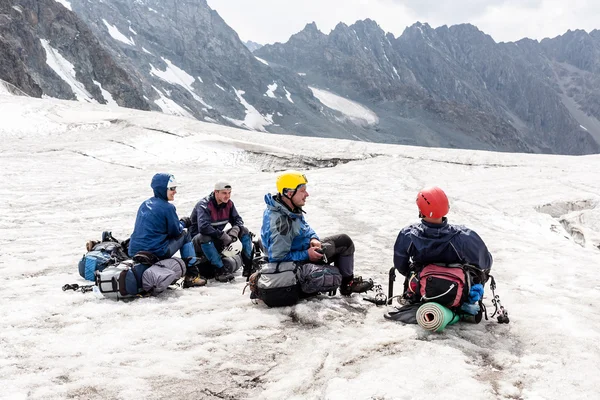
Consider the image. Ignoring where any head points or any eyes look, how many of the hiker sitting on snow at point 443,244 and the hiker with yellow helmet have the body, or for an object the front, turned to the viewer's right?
1

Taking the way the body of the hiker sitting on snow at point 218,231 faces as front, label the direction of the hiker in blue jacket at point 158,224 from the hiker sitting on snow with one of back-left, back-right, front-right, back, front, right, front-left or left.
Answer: right

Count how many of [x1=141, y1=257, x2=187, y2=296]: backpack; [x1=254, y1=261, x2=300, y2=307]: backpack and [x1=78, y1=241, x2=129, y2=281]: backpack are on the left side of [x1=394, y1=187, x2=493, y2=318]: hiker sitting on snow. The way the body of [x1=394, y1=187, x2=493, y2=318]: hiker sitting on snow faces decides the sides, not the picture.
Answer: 3

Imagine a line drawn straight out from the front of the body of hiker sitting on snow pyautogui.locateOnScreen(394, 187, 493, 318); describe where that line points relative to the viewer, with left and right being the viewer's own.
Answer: facing away from the viewer

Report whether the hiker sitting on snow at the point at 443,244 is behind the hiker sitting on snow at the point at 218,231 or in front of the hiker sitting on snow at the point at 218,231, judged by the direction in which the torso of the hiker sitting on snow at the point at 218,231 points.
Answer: in front

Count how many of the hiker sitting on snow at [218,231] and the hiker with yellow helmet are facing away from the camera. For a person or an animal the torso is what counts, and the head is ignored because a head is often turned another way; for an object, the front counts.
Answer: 0

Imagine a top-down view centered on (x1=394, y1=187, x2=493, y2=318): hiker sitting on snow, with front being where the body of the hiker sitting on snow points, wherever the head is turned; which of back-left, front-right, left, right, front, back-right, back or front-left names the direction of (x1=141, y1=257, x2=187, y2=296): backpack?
left

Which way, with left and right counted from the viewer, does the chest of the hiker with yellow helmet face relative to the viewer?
facing to the right of the viewer

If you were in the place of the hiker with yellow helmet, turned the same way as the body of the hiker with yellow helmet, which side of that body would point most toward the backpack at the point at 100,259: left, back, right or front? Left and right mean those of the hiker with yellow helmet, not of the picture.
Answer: back

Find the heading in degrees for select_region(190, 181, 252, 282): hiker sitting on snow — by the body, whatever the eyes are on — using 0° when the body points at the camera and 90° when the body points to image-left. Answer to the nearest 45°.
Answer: approximately 315°

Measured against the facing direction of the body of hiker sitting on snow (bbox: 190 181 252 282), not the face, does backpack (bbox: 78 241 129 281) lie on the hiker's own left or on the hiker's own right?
on the hiker's own right

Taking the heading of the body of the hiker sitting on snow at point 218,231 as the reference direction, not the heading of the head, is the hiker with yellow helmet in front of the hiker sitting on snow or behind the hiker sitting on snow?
in front

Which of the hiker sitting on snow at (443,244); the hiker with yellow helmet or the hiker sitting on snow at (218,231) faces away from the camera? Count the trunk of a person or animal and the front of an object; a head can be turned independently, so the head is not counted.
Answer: the hiker sitting on snow at (443,244)

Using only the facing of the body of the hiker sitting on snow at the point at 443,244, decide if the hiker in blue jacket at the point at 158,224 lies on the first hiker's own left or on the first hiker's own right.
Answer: on the first hiker's own left
